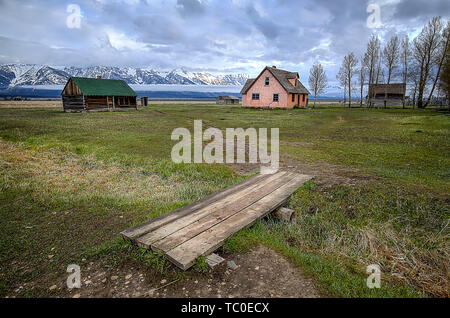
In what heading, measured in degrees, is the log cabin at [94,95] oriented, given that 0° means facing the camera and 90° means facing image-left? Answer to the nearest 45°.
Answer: approximately 315°
